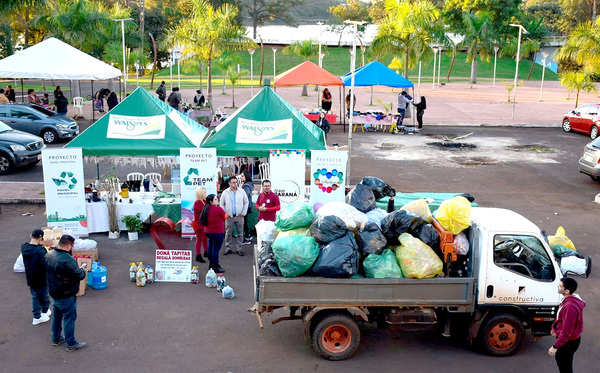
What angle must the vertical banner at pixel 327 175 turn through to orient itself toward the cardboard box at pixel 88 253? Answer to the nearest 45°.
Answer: approximately 45° to its right

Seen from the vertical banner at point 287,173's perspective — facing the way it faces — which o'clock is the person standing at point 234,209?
The person standing is roughly at 1 o'clock from the vertical banner.

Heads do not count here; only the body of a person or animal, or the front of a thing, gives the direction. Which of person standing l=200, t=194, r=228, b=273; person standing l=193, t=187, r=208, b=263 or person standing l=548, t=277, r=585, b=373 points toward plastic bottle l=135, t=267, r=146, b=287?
person standing l=548, t=277, r=585, b=373

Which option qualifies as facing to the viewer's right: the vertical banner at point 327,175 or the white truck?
the white truck

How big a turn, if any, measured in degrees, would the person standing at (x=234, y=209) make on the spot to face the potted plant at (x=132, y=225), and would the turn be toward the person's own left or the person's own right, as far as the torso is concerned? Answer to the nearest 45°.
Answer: approximately 135° to the person's own right

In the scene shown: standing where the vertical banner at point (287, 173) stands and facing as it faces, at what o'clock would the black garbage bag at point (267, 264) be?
The black garbage bag is roughly at 12 o'clock from the vertical banner.

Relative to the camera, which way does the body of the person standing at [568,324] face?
to the viewer's left

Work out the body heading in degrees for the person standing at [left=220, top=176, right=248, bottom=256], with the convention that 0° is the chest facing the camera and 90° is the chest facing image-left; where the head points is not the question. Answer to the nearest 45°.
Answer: approximately 0°

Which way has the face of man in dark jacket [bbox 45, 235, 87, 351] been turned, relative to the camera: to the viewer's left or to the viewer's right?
to the viewer's right

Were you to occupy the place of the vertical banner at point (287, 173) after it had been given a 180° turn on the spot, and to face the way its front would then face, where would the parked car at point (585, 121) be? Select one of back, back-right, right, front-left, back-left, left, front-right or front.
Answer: front-right

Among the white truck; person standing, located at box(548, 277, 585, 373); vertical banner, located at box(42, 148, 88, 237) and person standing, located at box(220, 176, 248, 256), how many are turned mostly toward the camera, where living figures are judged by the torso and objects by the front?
2
